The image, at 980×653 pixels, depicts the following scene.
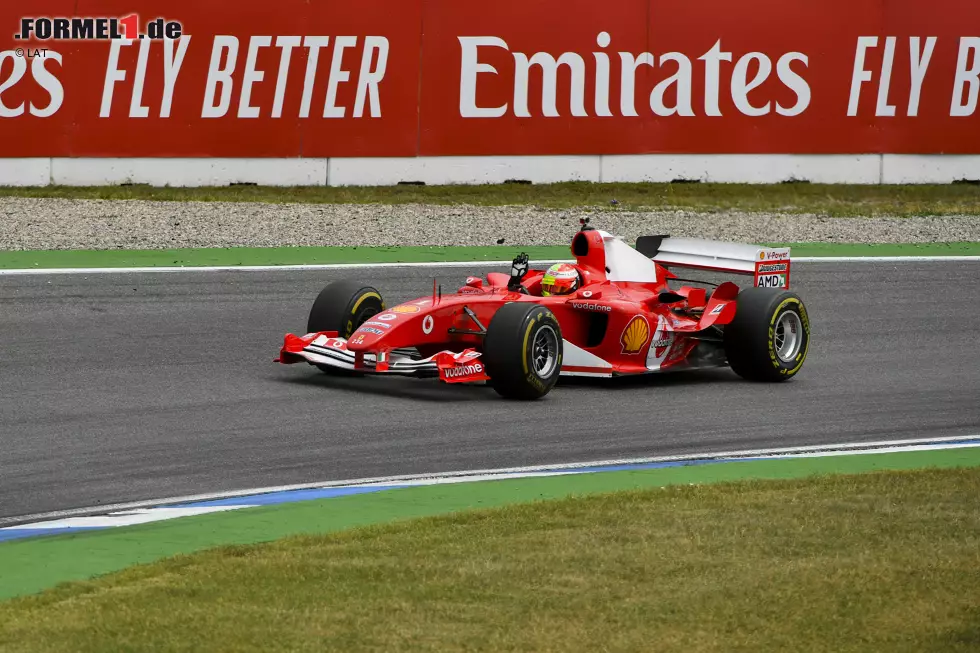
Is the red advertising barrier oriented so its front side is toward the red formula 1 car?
yes

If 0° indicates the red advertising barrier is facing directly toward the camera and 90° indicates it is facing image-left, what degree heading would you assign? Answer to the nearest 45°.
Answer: approximately 0°

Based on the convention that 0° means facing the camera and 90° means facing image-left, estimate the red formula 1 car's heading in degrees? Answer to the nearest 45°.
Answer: approximately 45°
